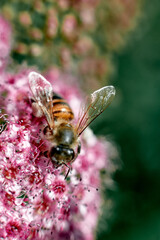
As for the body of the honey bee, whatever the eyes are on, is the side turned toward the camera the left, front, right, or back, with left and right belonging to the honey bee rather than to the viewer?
front
